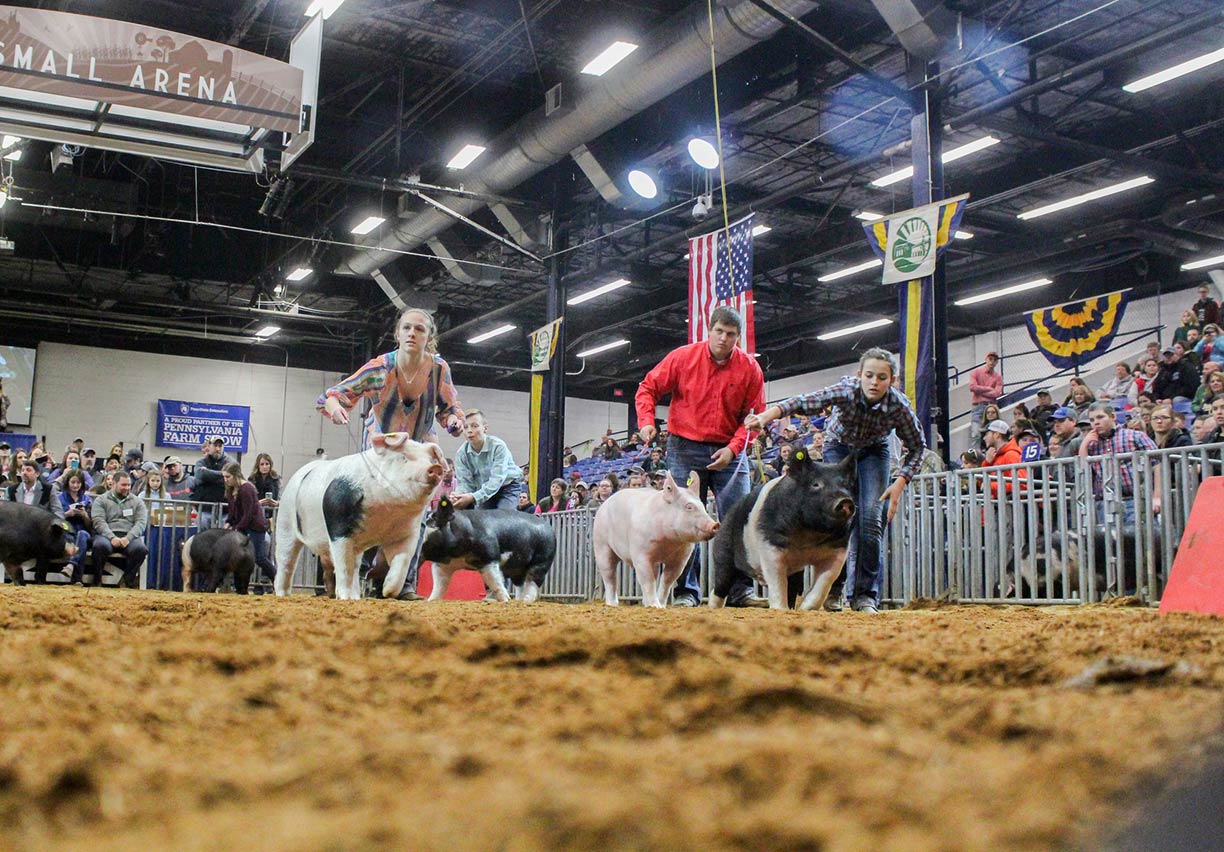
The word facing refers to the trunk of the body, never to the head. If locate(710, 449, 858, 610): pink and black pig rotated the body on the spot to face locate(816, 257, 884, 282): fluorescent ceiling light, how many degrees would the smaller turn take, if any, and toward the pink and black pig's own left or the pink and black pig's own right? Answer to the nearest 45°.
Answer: approximately 135° to the pink and black pig's own left

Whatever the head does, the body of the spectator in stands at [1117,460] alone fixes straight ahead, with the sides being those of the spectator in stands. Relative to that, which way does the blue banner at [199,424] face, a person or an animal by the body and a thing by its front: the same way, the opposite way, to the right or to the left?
to the left

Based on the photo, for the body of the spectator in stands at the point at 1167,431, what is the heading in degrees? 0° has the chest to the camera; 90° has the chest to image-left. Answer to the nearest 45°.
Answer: approximately 45°

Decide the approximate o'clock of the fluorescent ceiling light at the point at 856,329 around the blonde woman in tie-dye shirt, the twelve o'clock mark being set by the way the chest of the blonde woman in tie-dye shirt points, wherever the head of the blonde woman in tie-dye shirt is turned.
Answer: The fluorescent ceiling light is roughly at 7 o'clock from the blonde woman in tie-dye shirt.

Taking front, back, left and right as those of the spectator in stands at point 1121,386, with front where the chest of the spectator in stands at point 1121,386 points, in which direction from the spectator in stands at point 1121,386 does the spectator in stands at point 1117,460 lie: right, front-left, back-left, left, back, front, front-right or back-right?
front-left

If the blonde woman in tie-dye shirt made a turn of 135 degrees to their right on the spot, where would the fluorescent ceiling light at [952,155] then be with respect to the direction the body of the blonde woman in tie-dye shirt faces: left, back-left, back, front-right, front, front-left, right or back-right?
right

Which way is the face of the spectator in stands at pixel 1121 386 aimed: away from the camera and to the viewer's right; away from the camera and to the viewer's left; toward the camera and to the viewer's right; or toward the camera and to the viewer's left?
toward the camera and to the viewer's left

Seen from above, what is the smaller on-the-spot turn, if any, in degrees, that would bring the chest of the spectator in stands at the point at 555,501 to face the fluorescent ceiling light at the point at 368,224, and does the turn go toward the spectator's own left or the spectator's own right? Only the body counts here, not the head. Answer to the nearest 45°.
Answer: approximately 90° to the spectator's own right
